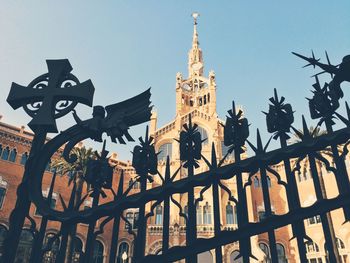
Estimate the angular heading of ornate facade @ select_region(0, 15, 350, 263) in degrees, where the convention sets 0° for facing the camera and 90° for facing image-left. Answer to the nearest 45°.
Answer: approximately 0°

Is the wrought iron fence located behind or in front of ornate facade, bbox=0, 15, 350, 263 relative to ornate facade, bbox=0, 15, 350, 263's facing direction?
in front
